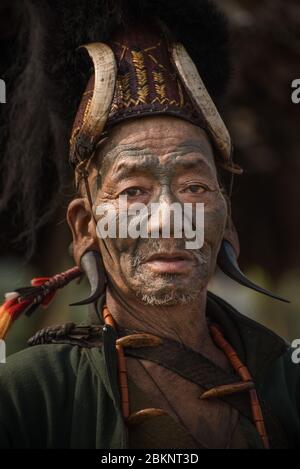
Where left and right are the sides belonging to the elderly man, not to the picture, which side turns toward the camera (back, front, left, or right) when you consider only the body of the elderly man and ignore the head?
front
